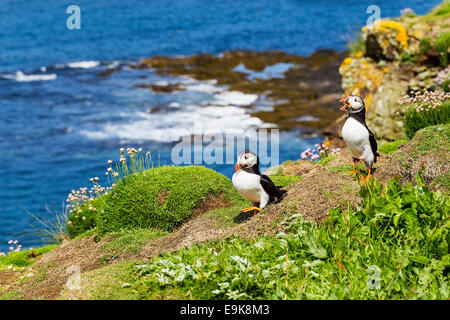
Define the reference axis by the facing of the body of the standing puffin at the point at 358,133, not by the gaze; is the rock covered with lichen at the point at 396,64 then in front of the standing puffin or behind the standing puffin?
behind

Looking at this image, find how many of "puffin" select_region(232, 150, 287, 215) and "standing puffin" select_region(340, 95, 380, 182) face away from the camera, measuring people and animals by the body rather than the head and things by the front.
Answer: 0

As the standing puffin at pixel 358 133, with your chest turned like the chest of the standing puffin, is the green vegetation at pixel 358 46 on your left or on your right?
on your right

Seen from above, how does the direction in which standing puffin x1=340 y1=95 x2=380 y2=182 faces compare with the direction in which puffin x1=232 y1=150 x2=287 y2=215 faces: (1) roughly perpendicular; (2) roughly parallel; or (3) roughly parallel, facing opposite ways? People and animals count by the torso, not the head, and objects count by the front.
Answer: roughly parallel

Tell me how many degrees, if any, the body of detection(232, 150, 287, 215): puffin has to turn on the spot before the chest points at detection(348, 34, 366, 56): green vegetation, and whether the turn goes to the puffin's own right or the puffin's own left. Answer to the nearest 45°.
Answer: approximately 135° to the puffin's own right

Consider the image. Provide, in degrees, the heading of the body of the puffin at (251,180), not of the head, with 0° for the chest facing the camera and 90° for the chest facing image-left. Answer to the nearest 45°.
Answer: approximately 45°

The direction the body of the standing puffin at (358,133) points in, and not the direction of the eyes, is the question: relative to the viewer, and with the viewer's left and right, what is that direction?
facing the viewer and to the left of the viewer
